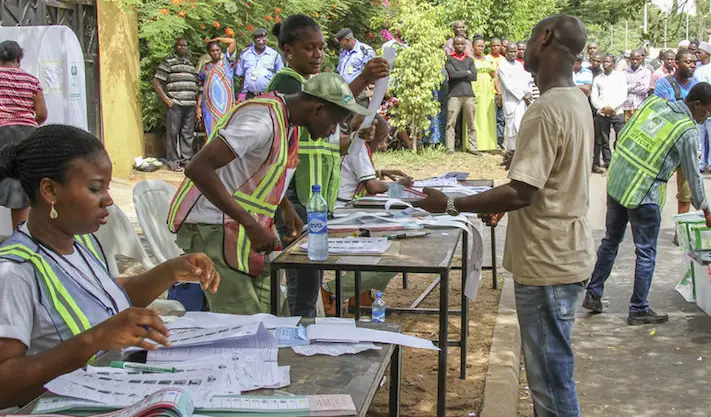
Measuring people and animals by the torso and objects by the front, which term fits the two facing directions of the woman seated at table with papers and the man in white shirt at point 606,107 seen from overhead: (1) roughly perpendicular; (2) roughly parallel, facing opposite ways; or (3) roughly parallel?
roughly perpendicular

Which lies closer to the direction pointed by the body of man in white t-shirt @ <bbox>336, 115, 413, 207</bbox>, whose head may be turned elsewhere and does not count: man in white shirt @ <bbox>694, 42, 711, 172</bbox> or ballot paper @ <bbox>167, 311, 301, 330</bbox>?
the man in white shirt

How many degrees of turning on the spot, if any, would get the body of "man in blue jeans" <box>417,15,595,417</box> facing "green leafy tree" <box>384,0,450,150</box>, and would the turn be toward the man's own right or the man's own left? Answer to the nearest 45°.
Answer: approximately 45° to the man's own right

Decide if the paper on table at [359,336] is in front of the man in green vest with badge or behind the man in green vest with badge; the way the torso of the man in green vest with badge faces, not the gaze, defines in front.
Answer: behind

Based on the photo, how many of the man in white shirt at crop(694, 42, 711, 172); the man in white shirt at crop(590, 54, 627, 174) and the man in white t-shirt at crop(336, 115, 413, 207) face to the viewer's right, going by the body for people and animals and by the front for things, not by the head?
1

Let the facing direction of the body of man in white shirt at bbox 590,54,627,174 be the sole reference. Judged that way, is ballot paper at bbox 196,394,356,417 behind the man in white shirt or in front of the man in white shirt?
in front

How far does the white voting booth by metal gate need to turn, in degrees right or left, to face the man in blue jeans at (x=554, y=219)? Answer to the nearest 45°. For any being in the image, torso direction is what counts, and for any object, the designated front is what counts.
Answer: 0° — it already faces them

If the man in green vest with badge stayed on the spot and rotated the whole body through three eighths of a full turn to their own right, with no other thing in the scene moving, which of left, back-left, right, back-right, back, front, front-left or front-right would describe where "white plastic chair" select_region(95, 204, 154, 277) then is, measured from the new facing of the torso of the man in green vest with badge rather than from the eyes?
front-right

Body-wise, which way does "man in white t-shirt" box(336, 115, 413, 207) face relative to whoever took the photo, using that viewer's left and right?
facing to the right of the viewer

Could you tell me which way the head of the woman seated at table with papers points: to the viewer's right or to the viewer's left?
to the viewer's right
